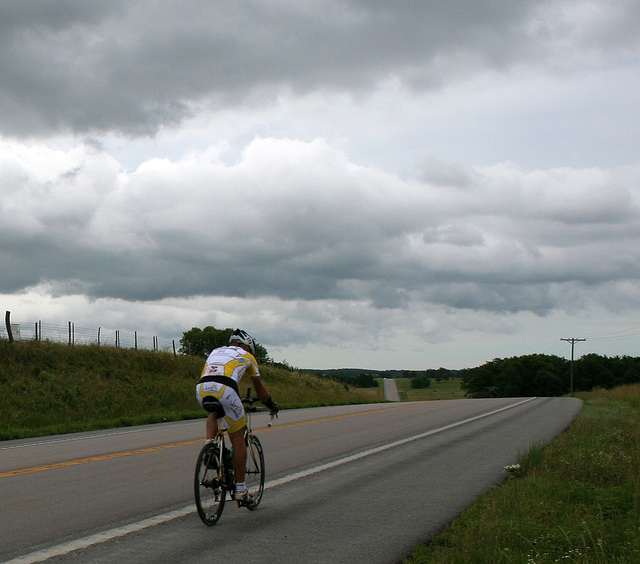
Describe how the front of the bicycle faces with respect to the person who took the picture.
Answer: facing away from the viewer and to the right of the viewer

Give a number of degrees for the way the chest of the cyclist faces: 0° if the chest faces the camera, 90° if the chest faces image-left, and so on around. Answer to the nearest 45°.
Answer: approximately 225°
